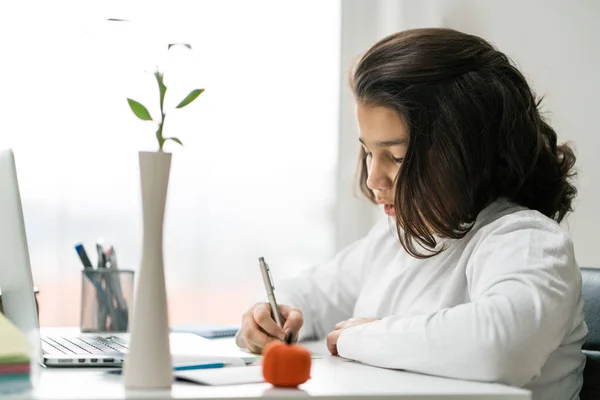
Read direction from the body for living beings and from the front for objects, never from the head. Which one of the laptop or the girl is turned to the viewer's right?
the laptop

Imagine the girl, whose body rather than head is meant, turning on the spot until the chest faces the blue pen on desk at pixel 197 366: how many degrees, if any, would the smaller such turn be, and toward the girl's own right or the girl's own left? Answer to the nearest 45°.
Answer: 0° — they already face it

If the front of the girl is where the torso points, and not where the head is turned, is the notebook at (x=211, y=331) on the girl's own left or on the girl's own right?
on the girl's own right

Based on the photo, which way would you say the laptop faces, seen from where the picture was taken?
facing to the right of the viewer

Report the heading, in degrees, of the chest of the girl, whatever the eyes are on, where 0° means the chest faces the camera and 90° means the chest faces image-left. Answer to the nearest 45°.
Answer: approximately 45°

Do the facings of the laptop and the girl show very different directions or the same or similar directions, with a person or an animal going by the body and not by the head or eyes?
very different directions

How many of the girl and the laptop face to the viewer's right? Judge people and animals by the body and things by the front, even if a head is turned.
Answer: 1
